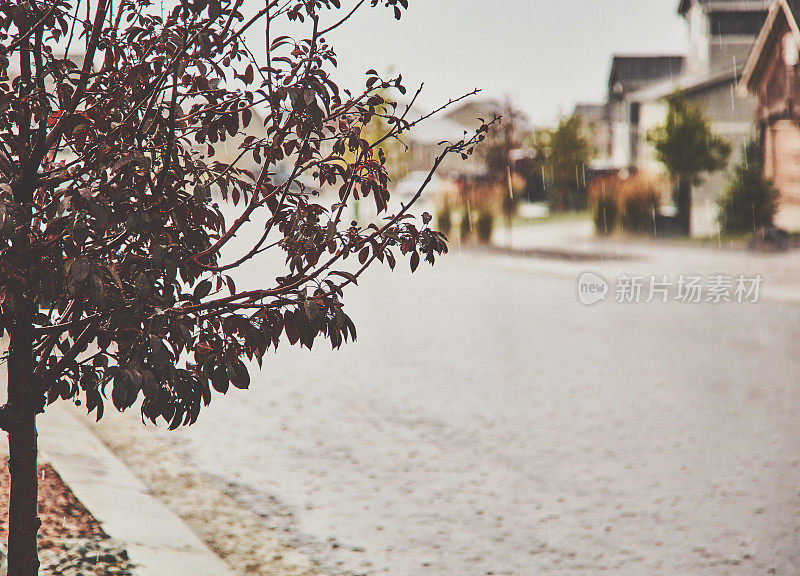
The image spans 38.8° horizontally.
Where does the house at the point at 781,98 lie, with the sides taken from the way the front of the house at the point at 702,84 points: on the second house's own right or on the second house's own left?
on the second house's own left

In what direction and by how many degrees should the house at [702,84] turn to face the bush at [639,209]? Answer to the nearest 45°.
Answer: approximately 45° to its left

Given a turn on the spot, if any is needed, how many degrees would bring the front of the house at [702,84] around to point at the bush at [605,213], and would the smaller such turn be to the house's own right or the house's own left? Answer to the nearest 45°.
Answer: approximately 45° to the house's own left

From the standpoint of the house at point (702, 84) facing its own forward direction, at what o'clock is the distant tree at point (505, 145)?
The distant tree is roughly at 11 o'clock from the house.

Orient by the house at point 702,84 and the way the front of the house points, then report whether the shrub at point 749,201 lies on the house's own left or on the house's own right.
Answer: on the house's own left

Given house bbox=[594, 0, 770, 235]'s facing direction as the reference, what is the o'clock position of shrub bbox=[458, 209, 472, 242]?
The shrub is roughly at 11 o'clock from the house.

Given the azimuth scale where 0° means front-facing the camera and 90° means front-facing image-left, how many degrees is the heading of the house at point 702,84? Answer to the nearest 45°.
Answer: approximately 45°

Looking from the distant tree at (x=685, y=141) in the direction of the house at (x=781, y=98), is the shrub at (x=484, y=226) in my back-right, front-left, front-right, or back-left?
back-right

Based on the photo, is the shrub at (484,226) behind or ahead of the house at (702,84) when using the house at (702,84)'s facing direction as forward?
ahead
